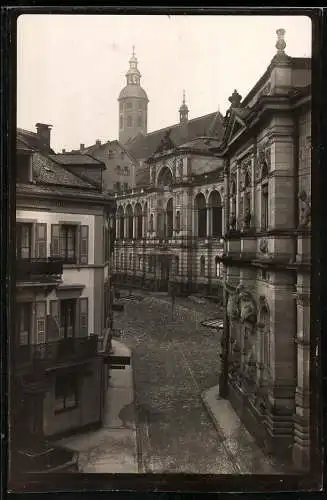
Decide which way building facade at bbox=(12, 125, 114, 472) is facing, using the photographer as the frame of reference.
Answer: facing the viewer and to the right of the viewer

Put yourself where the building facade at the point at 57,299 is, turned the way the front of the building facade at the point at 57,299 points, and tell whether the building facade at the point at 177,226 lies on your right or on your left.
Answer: on your left
